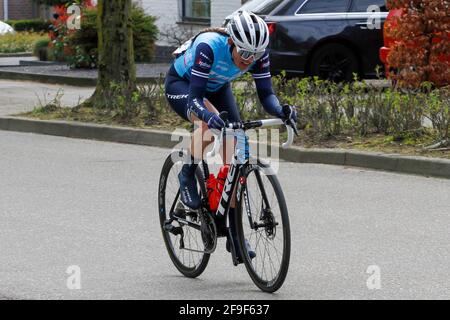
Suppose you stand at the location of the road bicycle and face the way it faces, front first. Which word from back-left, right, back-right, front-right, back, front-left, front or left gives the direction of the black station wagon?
back-left

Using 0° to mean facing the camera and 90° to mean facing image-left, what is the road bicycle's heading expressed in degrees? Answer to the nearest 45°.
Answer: approximately 315°

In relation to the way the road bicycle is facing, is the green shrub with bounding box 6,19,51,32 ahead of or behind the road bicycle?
behind
